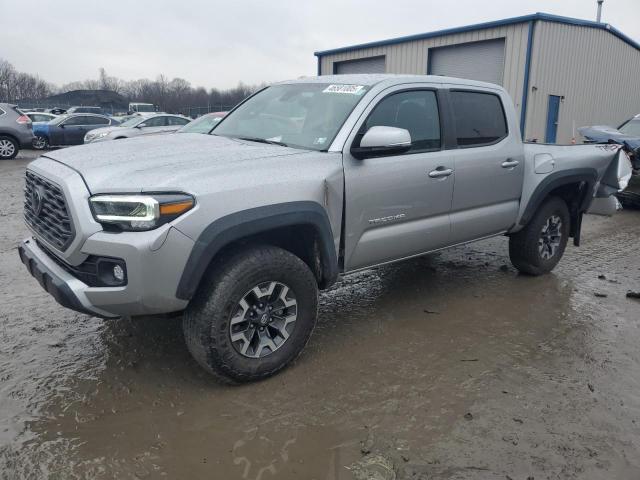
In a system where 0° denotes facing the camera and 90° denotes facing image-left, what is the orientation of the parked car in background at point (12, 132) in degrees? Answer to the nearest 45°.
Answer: approximately 90°

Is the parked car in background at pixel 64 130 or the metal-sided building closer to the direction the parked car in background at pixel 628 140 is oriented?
the parked car in background

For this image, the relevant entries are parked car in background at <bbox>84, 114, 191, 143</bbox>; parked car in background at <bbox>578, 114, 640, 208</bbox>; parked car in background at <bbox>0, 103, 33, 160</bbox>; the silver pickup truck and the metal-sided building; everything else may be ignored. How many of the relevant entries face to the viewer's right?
0

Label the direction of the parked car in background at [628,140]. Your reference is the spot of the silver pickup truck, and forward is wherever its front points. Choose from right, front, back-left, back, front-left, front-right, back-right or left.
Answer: back

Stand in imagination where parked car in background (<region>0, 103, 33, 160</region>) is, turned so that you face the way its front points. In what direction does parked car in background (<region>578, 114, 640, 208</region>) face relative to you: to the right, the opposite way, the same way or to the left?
the same way

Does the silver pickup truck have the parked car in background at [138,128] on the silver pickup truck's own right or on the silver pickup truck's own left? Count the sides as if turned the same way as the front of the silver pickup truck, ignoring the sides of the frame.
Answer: on the silver pickup truck's own right

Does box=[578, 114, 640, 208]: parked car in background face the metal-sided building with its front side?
no

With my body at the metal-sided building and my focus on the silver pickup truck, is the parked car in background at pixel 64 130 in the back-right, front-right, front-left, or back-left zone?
front-right

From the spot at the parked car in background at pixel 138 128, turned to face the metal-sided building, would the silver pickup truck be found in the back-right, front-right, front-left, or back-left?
front-right

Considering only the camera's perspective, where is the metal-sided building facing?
facing the viewer and to the left of the viewer

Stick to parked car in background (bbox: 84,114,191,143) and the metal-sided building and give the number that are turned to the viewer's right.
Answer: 0

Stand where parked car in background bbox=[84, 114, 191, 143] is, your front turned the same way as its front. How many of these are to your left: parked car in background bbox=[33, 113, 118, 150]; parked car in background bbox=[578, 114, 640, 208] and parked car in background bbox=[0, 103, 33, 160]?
1

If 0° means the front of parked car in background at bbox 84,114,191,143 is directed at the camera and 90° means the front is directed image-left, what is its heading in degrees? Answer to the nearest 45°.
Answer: approximately 45°

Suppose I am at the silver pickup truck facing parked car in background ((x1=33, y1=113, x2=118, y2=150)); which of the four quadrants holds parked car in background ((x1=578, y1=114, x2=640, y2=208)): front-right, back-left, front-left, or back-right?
front-right

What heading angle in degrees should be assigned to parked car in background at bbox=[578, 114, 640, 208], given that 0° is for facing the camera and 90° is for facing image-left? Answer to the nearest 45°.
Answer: approximately 45°

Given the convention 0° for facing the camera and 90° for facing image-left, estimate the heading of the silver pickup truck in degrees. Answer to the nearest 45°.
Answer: approximately 45°

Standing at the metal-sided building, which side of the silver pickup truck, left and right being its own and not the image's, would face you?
back
